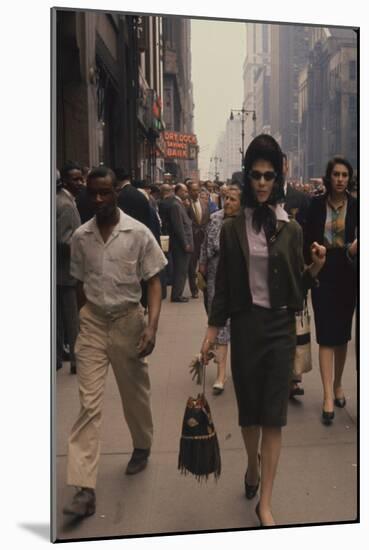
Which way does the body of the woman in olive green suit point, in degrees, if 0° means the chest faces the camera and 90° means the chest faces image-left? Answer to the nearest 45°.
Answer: approximately 0°

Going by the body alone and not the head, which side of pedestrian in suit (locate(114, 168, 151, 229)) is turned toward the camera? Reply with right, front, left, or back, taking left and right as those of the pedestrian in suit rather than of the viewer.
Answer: back
